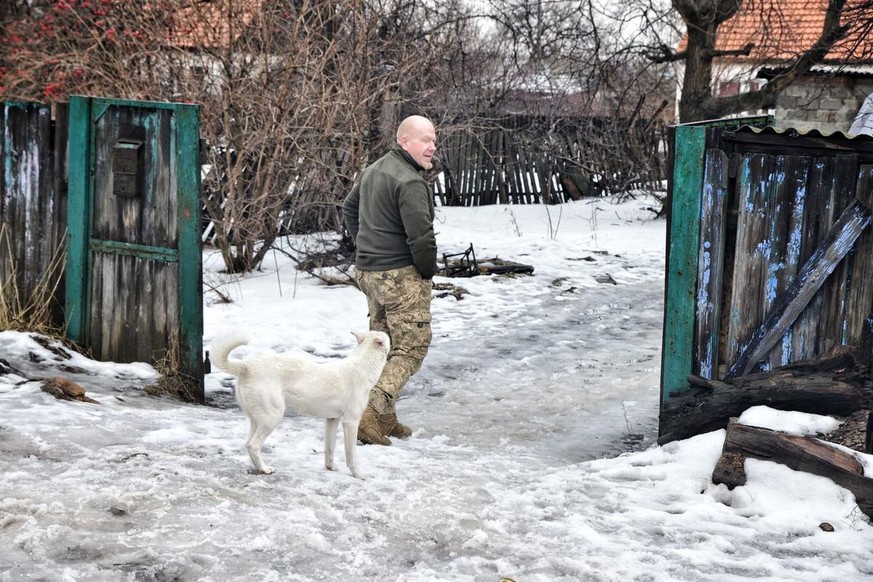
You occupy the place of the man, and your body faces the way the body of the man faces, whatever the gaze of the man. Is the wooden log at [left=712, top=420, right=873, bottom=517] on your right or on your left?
on your right

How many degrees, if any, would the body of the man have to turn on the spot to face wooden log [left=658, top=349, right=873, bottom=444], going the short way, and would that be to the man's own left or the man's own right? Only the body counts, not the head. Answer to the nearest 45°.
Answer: approximately 45° to the man's own right

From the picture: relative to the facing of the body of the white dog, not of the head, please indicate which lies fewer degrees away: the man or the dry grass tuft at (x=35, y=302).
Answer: the man

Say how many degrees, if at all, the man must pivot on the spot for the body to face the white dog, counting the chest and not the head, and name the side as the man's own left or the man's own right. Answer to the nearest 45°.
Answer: approximately 180°

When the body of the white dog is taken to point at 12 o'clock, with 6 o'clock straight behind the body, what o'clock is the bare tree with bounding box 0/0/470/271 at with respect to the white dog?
The bare tree is roughly at 9 o'clock from the white dog.

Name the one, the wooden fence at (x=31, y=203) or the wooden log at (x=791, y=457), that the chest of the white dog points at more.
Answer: the wooden log

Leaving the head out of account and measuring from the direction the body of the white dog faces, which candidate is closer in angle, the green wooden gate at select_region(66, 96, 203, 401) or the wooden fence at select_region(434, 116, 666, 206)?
the wooden fence

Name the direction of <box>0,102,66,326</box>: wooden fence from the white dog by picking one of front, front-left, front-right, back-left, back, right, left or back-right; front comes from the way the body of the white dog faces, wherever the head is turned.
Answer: back-left

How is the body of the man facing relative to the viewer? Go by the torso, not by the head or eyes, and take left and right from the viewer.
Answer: facing away from the viewer and to the right of the viewer

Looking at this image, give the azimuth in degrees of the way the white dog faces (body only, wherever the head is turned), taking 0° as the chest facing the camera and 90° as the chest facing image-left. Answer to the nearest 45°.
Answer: approximately 270°
